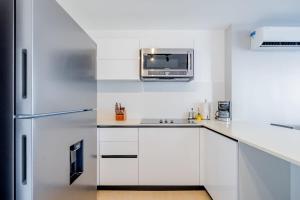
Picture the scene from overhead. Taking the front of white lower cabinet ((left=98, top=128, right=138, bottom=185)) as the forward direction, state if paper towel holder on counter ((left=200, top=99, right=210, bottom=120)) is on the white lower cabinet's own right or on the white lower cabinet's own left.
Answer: on the white lower cabinet's own left

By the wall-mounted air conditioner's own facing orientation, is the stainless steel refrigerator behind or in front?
in front

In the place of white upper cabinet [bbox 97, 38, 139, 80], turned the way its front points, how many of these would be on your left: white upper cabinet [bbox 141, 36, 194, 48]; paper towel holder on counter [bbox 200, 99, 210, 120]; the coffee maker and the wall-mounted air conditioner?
4

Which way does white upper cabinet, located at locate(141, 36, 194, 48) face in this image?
toward the camera

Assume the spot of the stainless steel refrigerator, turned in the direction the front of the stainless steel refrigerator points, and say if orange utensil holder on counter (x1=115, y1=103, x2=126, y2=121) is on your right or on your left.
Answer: on your left

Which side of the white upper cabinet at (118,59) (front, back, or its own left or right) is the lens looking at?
front

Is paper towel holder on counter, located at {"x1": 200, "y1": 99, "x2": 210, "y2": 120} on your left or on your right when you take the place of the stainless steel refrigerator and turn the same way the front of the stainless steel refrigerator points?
on your left

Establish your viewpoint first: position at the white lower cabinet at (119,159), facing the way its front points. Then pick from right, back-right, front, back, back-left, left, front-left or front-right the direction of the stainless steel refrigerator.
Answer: front

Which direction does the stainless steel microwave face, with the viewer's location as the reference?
facing the viewer

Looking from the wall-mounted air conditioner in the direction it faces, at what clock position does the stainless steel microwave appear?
The stainless steel microwave is roughly at 2 o'clock from the wall-mounted air conditioner.
